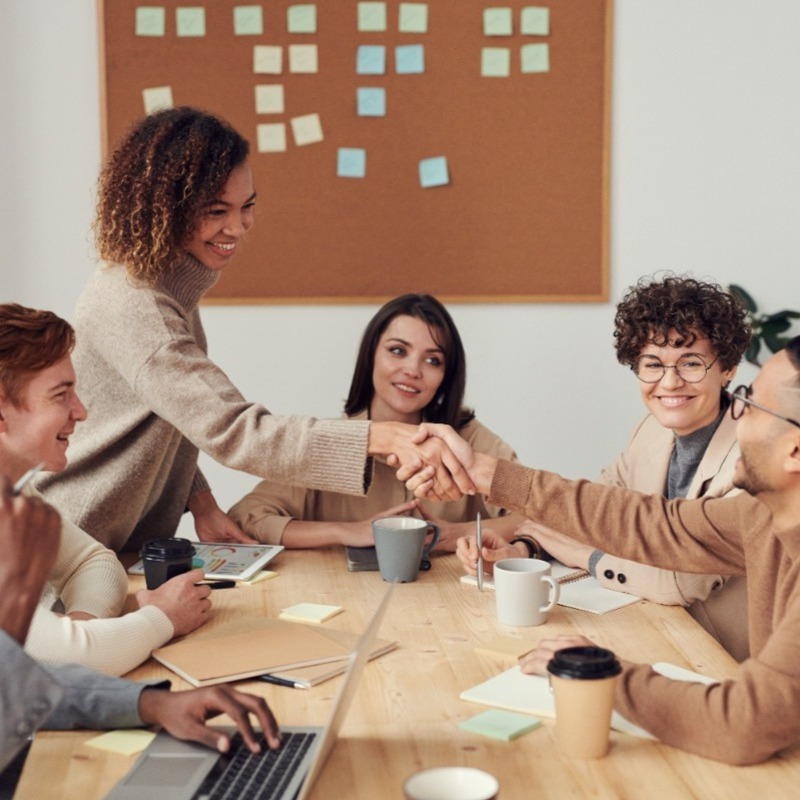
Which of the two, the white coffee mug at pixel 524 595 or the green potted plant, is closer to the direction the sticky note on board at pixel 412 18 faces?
the white coffee mug

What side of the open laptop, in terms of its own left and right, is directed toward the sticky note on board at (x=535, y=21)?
right

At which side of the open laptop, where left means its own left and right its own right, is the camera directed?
left

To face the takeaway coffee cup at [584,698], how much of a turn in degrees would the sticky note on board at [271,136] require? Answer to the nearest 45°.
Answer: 0° — it already faces it

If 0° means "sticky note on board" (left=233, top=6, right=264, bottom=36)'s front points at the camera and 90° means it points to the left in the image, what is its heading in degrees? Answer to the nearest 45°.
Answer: approximately 0°

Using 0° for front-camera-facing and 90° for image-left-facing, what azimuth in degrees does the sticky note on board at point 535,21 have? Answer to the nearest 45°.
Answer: approximately 0°
